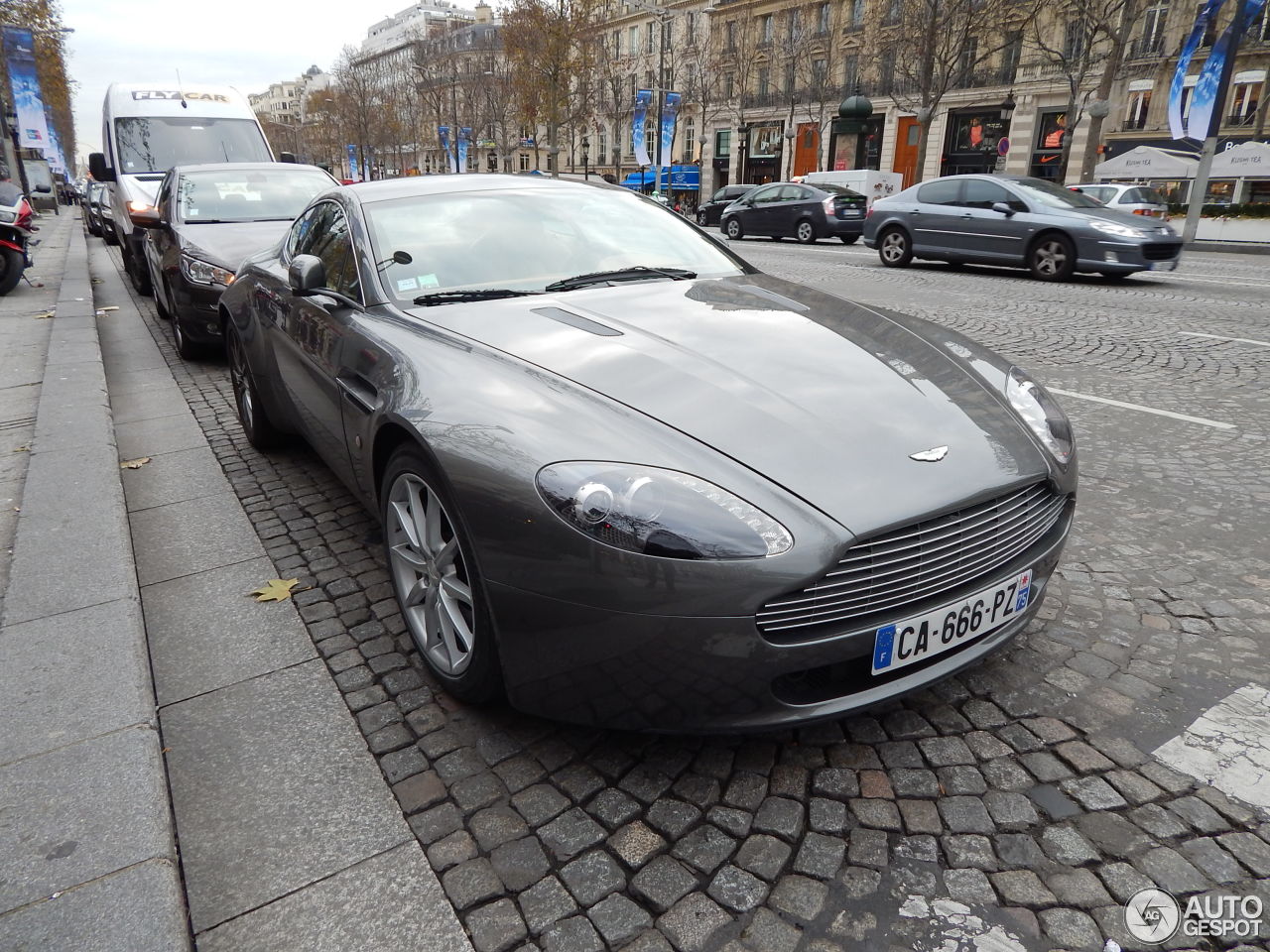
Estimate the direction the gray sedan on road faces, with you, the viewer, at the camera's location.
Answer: facing the viewer and to the right of the viewer

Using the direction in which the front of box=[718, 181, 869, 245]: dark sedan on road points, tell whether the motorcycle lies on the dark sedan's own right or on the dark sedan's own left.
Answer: on the dark sedan's own left

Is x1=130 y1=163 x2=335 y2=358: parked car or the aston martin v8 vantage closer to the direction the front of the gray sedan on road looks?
the aston martin v8 vantage

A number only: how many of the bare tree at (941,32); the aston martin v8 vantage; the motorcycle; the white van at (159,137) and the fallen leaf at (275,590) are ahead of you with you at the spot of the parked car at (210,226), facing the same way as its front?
2

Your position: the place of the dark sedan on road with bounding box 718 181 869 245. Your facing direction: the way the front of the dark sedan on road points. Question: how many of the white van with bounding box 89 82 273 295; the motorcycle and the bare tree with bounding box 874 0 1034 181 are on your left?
2

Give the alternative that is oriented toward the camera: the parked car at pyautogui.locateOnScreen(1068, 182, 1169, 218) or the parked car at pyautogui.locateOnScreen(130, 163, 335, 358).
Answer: the parked car at pyautogui.locateOnScreen(130, 163, 335, 358)

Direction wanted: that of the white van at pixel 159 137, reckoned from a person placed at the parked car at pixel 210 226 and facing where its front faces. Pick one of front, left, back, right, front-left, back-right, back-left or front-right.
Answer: back

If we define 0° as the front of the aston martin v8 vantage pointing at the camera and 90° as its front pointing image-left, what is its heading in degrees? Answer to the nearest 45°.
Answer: approximately 315°

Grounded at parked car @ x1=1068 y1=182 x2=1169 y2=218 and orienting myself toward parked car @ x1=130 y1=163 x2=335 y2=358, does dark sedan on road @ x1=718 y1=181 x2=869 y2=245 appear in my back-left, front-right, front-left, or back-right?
front-right

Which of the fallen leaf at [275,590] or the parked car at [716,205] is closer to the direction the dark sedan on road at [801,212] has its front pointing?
the parked car

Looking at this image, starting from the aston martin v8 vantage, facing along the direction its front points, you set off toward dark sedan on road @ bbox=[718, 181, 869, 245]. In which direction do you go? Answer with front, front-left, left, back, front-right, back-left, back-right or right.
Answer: back-left

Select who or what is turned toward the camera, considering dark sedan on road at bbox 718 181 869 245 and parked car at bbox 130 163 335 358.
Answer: the parked car

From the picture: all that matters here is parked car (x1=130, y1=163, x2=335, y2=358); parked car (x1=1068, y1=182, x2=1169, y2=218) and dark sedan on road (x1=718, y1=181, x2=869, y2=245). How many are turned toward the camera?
1

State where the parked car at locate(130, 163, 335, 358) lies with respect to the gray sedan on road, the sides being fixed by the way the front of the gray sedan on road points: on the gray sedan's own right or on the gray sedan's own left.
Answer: on the gray sedan's own right

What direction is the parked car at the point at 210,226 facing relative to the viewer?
toward the camera

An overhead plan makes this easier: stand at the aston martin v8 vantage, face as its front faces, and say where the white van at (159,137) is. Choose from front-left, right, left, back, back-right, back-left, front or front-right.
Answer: back

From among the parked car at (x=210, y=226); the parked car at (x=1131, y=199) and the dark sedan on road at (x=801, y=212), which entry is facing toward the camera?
the parked car at (x=210, y=226)
